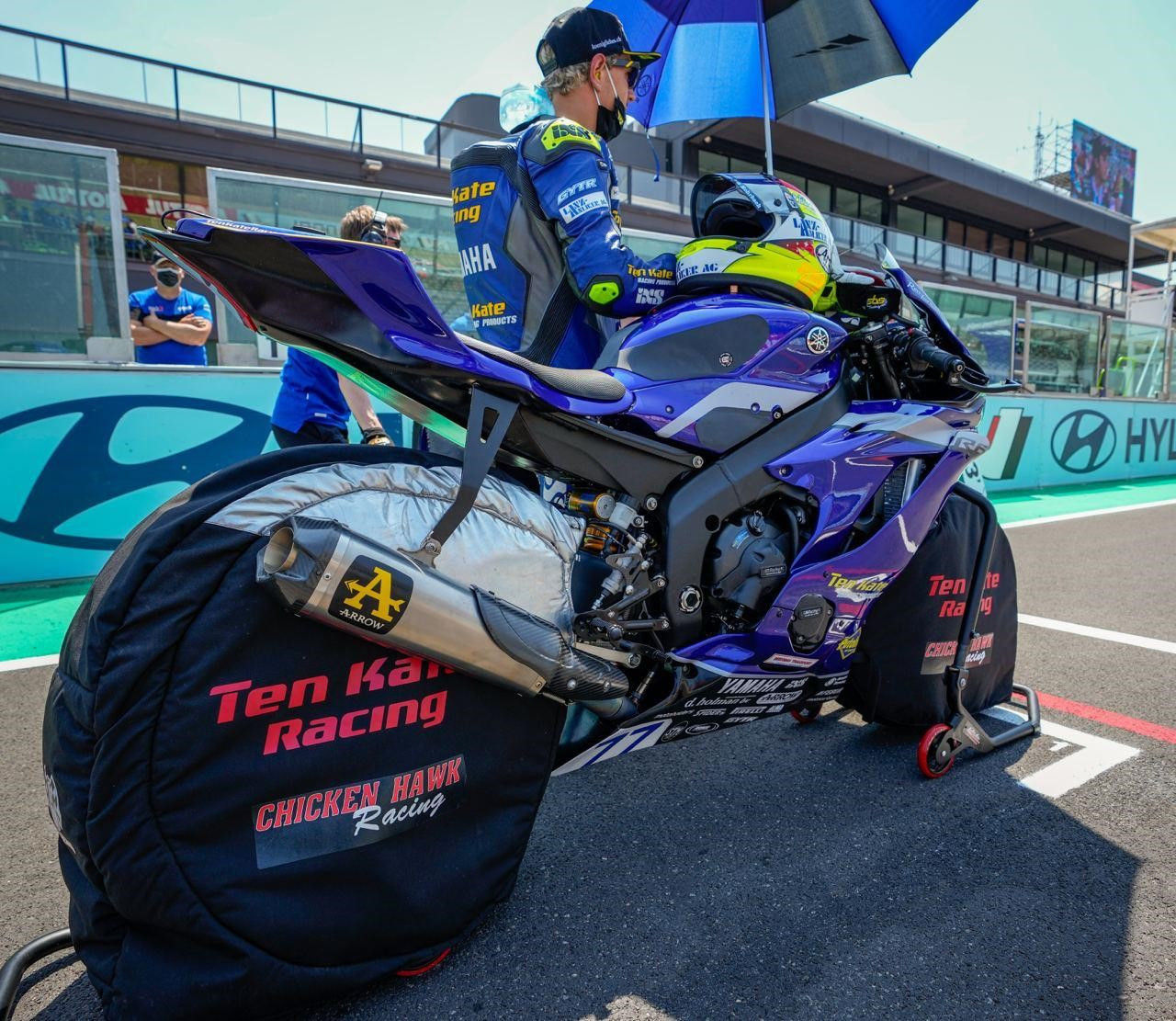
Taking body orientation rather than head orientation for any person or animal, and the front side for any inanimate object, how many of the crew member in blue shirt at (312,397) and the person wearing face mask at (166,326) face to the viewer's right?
1

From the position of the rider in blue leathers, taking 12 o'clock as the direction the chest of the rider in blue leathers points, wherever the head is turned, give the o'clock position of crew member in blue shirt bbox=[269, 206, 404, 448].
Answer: The crew member in blue shirt is roughly at 9 o'clock from the rider in blue leathers.

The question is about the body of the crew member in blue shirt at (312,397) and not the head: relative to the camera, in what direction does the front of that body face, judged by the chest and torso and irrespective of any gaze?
to the viewer's right

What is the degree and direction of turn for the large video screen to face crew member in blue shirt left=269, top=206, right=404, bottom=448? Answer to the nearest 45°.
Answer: approximately 45° to its right

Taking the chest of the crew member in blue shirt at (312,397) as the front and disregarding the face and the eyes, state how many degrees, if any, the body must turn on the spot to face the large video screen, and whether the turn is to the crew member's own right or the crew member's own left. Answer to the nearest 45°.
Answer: approximately 45° to the crew member's own left

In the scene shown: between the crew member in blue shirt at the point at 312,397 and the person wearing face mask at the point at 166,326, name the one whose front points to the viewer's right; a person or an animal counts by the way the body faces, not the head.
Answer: the crew member in blue shirt

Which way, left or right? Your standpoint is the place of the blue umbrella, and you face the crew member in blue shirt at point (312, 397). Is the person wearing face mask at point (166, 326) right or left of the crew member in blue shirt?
right

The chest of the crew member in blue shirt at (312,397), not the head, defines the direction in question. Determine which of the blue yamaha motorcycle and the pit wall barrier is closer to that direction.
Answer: the blue yamaha motorcycle

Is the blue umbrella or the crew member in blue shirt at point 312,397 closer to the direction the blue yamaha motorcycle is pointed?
the blue umbrella

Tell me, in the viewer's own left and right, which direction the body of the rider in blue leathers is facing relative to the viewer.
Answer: facing away from the viewer and to the right of the viewer

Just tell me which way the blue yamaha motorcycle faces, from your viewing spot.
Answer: facing away from the viewer and to the right of the viewer
